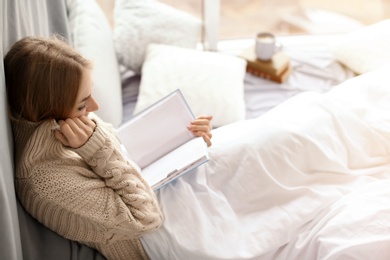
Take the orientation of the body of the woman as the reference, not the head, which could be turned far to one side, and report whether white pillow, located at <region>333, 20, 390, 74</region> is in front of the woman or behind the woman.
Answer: in front

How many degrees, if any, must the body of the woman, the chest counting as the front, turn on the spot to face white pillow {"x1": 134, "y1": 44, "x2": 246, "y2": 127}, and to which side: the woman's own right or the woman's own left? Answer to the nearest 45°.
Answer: approximately 45° to the woman's own left

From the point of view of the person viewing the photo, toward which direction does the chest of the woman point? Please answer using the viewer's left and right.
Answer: facing to the right of the viewer

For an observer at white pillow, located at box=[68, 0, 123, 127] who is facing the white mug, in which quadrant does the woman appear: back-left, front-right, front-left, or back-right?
back-right

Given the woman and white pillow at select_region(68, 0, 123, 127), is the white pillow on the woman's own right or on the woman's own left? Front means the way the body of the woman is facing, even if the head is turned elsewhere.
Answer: on the woman's own left
